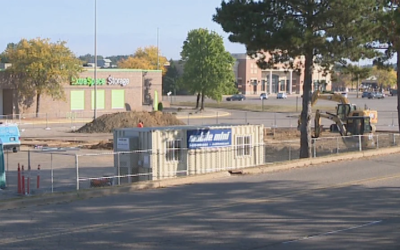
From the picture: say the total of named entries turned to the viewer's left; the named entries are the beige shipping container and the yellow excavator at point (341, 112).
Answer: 1

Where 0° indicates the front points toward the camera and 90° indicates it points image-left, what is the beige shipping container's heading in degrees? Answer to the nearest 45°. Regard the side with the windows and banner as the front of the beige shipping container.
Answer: approximately 315°

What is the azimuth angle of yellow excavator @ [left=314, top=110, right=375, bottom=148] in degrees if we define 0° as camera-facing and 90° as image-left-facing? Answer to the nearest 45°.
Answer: approximately 90°

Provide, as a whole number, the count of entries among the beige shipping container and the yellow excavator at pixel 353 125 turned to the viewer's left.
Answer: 1

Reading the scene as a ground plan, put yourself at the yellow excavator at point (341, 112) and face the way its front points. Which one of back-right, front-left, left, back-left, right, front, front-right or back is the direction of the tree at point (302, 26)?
left

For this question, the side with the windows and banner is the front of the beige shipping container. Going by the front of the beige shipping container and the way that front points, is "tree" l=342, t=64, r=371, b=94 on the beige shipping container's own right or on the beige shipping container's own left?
on the beige shipping container's own left

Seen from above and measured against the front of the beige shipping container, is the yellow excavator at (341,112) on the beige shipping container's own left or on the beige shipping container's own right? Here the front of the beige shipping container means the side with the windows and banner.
on the beige shipping container's own left

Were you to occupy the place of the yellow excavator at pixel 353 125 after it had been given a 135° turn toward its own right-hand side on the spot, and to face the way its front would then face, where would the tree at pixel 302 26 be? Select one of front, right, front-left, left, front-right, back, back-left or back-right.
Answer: back-right

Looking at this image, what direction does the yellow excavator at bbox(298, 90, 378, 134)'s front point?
to the viewer's left
